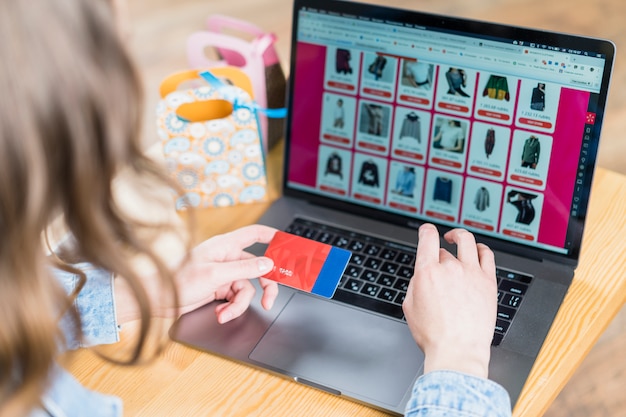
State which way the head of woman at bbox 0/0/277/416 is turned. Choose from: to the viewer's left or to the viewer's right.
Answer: to the viewer's right

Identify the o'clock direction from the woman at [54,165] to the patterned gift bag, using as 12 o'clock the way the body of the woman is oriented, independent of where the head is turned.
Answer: The patterned gift bag is roughly at 11 o'clock from the woman.

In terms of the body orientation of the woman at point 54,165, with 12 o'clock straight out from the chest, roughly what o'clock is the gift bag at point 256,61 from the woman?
The gift bag is roughly at 11 o'clock from the woman.

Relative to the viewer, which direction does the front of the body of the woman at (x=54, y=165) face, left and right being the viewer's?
facing away from the viewer and to the right of the viewer
